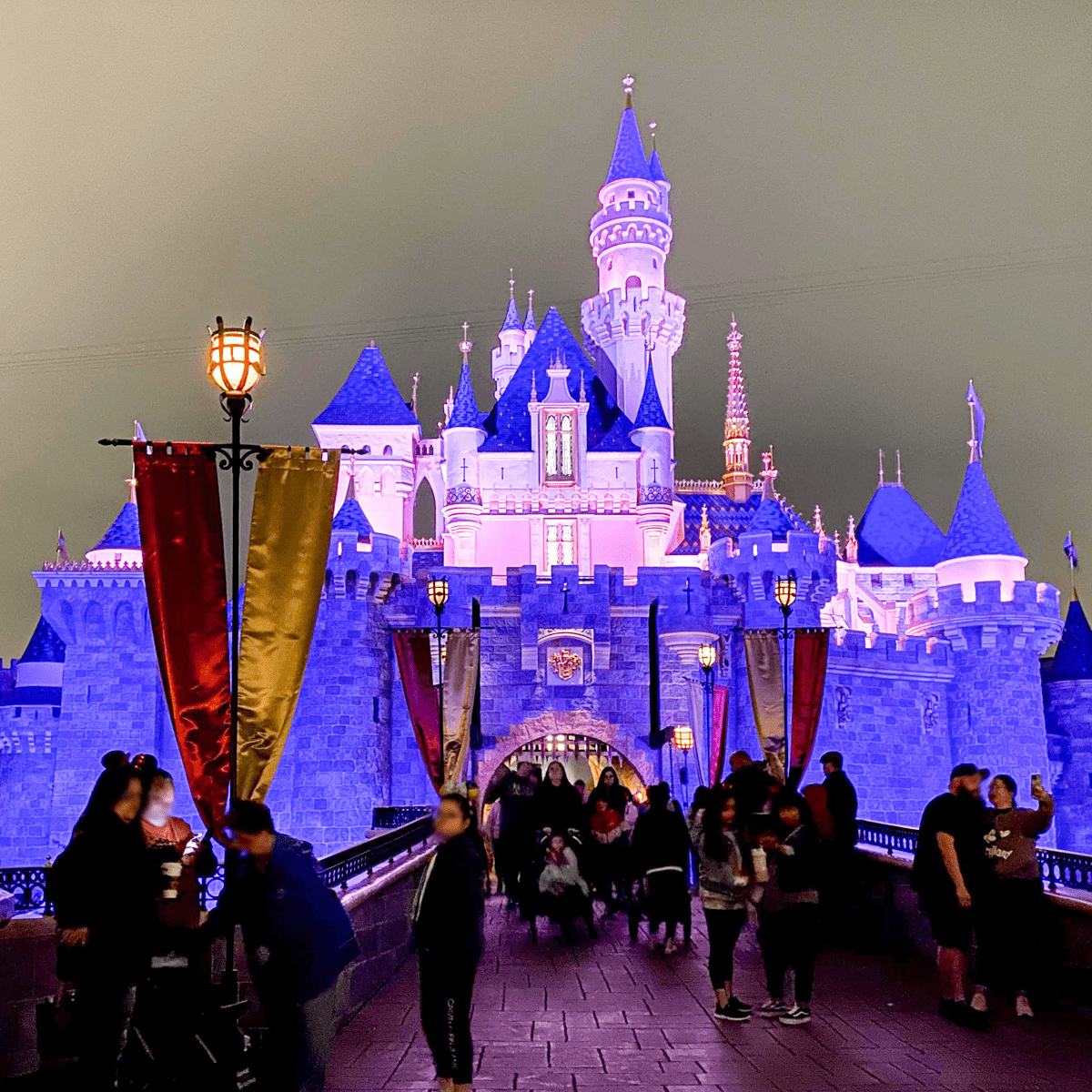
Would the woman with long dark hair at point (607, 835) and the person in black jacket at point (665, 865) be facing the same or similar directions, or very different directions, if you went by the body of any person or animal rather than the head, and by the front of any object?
very different directions

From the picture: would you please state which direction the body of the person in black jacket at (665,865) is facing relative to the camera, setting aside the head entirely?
away from the camera

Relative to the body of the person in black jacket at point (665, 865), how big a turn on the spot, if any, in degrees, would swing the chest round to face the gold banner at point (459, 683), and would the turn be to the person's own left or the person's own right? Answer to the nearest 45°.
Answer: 0° — they already face it

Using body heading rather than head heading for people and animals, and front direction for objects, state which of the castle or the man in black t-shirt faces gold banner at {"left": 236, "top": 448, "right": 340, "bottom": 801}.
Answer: the castle

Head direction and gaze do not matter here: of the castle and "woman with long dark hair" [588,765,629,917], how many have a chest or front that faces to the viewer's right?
0

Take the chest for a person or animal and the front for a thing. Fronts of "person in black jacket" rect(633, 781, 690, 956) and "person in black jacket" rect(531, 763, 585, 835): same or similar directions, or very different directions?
very different directions

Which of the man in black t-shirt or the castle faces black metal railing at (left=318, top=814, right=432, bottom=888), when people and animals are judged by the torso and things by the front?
the castle

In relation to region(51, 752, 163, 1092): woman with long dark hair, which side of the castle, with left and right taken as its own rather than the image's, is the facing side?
front
